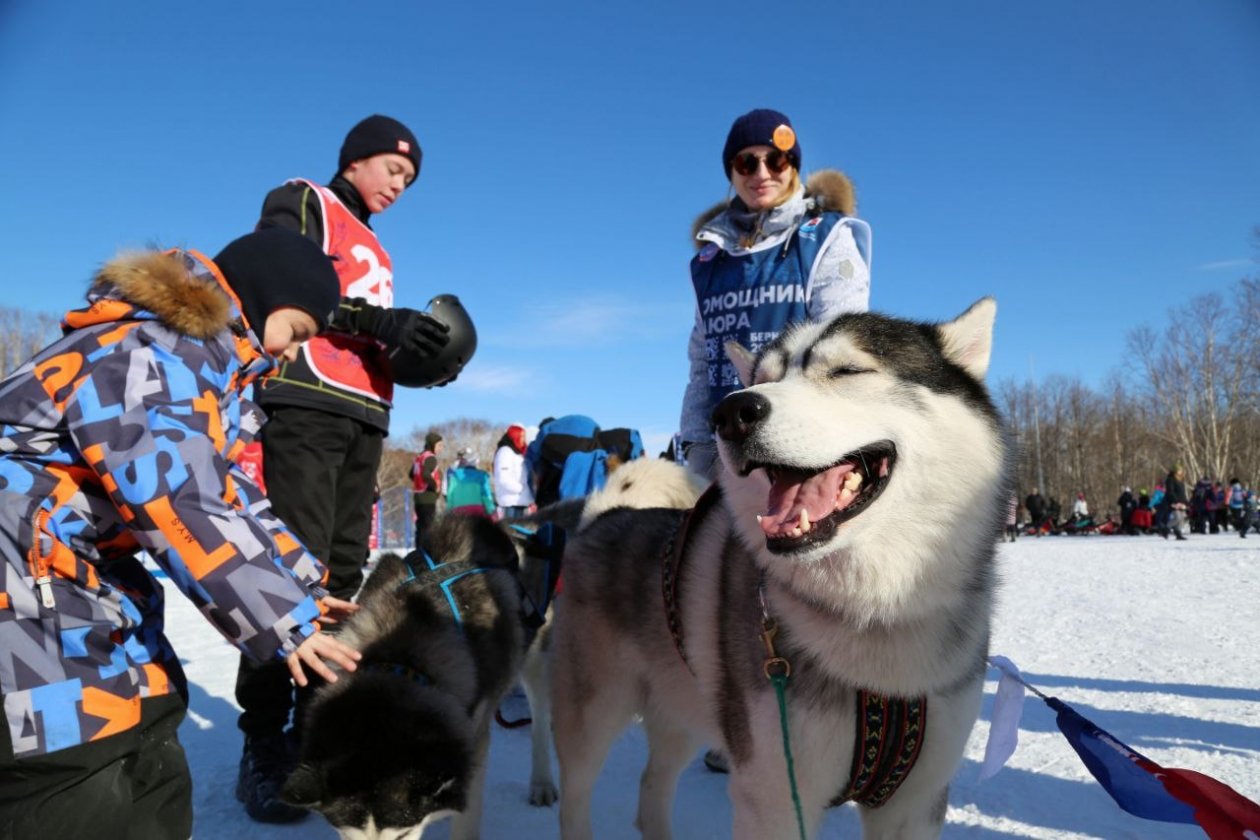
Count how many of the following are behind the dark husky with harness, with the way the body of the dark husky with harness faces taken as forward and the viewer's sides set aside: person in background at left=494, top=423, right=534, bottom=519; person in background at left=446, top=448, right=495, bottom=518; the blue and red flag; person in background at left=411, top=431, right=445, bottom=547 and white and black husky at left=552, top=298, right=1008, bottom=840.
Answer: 3

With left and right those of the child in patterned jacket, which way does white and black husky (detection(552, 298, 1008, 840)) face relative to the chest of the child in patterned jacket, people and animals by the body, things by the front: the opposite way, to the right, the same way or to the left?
to the right

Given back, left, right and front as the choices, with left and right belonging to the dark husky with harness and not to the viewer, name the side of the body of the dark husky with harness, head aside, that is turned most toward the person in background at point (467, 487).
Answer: back

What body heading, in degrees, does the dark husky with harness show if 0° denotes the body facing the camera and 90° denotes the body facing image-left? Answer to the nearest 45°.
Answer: approximately 0°

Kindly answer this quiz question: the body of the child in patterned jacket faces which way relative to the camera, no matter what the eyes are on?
to the viewer's right

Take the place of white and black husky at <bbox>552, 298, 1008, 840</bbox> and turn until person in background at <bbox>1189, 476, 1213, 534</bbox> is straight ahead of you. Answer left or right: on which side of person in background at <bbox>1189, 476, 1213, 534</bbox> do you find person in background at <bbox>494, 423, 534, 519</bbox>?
left
